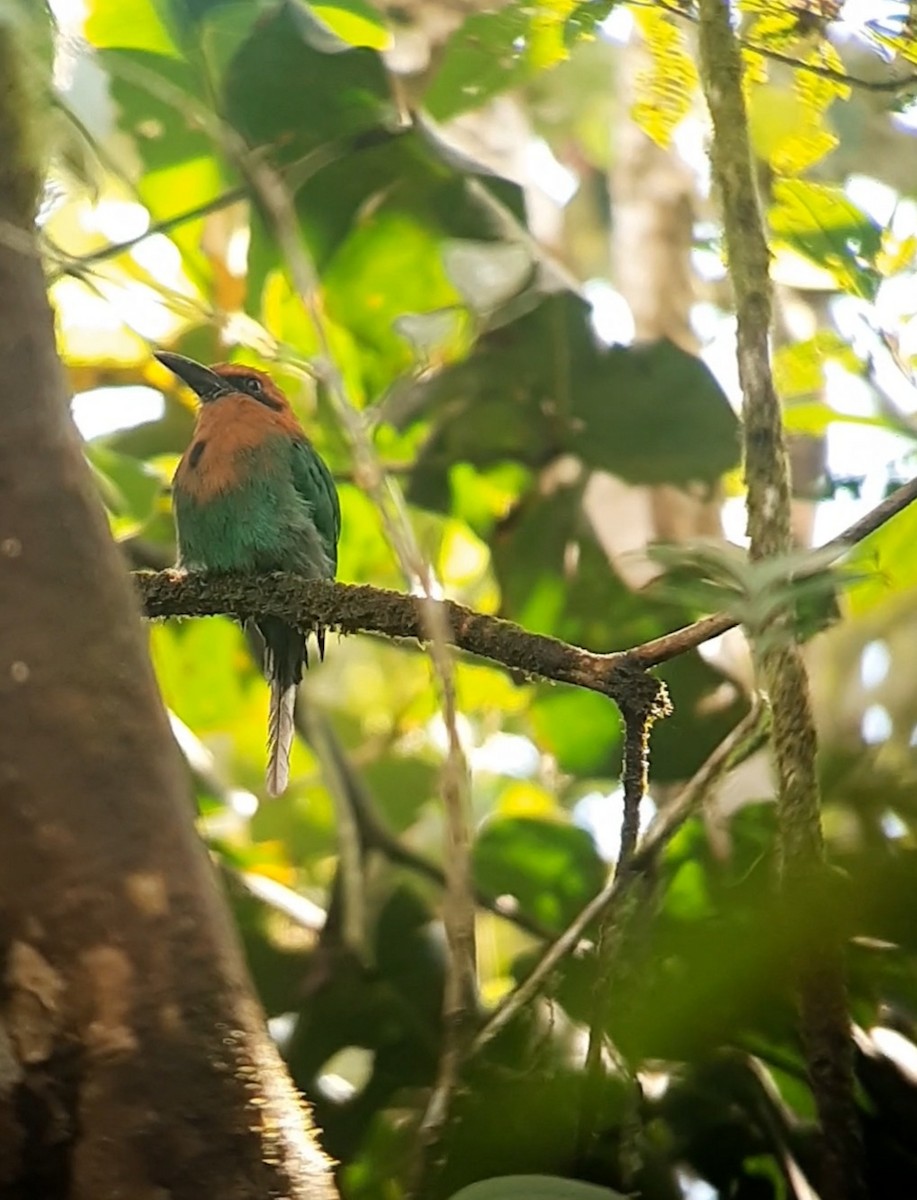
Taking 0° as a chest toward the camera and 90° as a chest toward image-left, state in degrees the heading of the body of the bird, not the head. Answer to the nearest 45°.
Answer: approximately 45°
